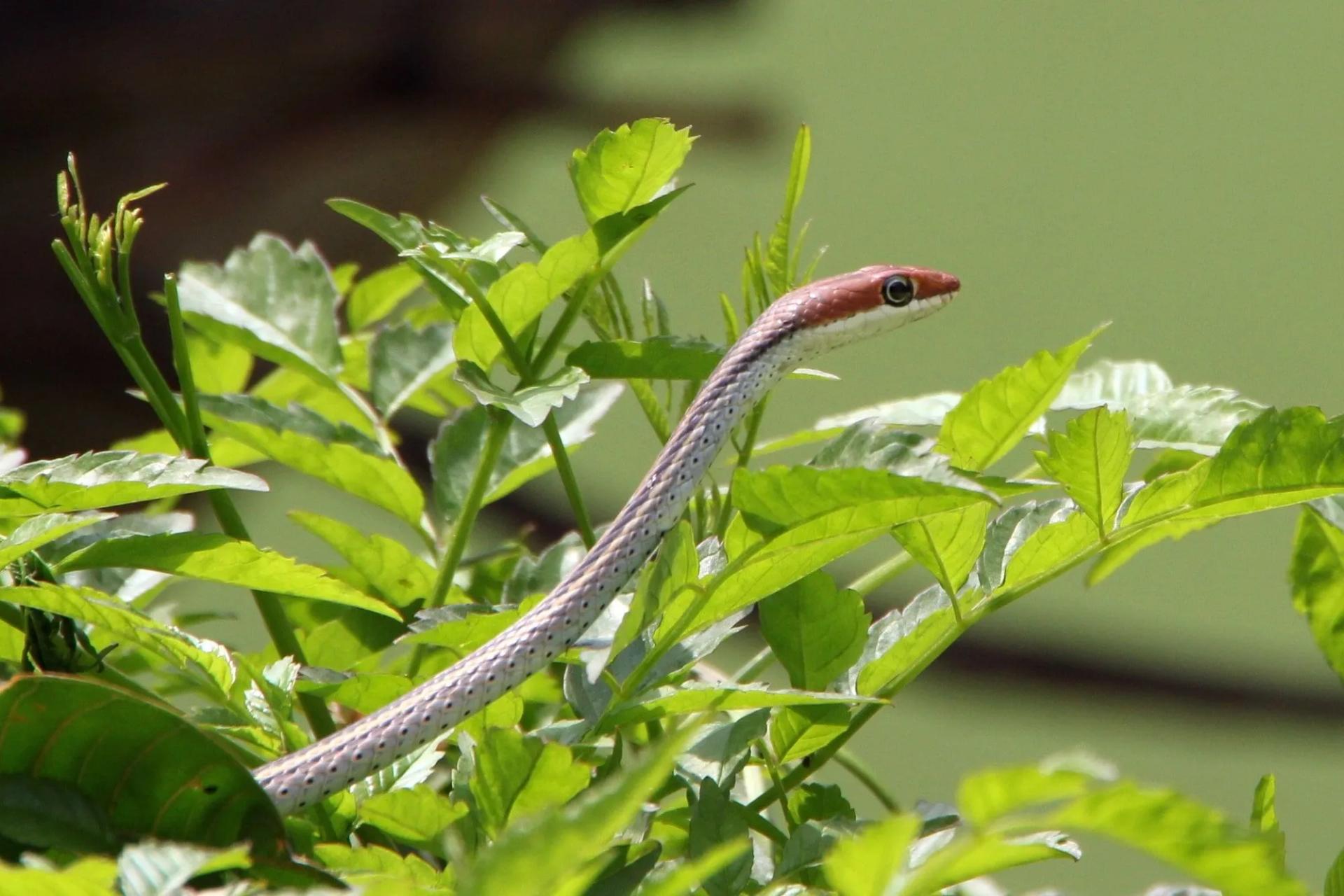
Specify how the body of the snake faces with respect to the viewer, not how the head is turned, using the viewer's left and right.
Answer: facing to the right of the viewer
